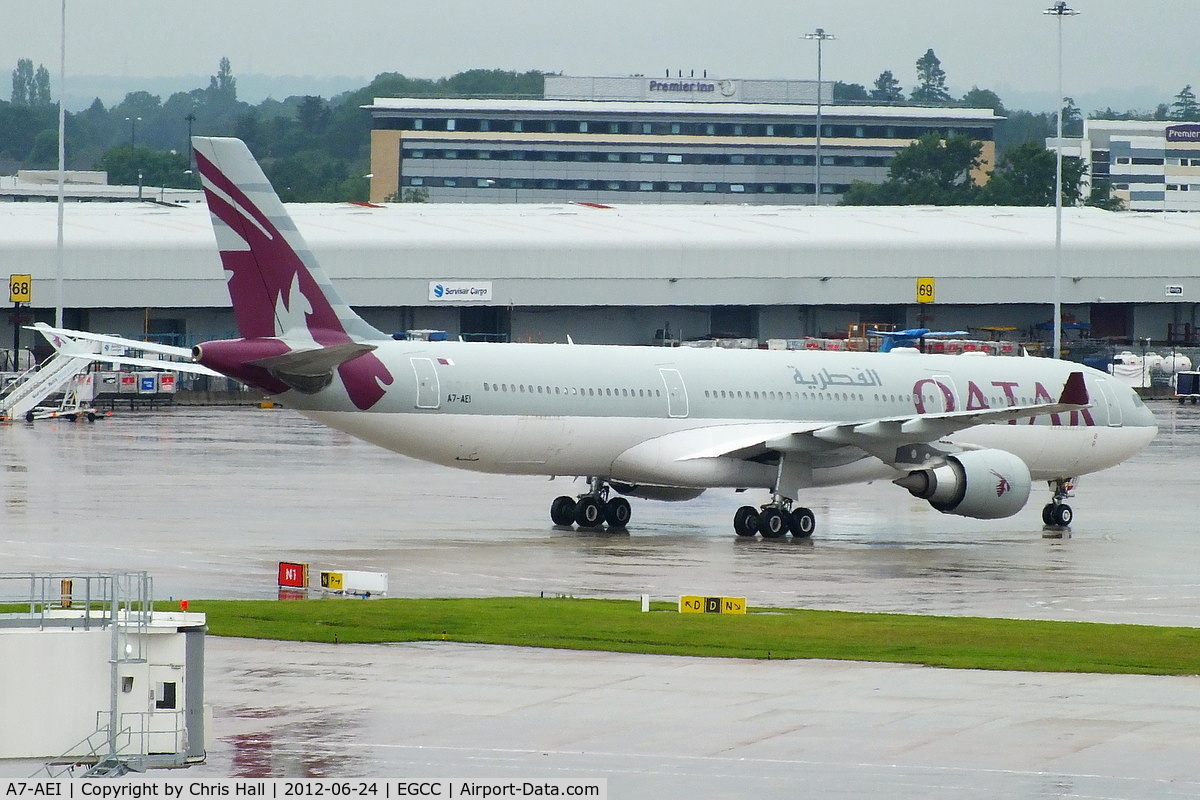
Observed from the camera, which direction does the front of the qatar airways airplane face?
facing away from the viewer and to the right of the viewer

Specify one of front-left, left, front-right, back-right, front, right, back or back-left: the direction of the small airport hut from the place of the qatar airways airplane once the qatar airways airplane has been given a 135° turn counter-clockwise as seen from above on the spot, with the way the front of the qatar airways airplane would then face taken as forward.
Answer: left
